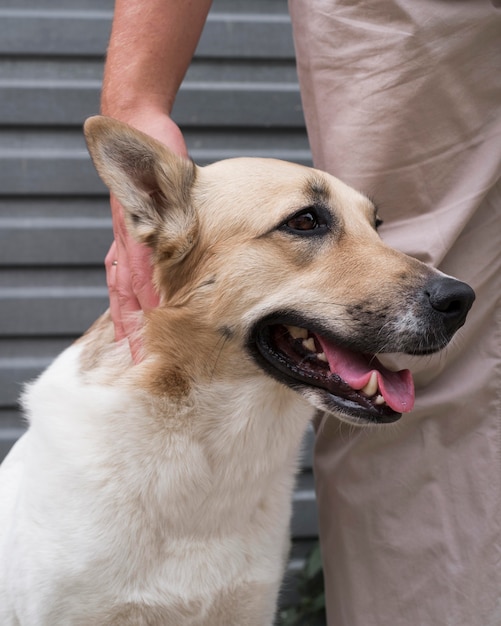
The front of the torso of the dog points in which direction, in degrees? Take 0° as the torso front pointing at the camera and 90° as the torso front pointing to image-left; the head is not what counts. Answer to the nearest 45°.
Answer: approximately 315°
